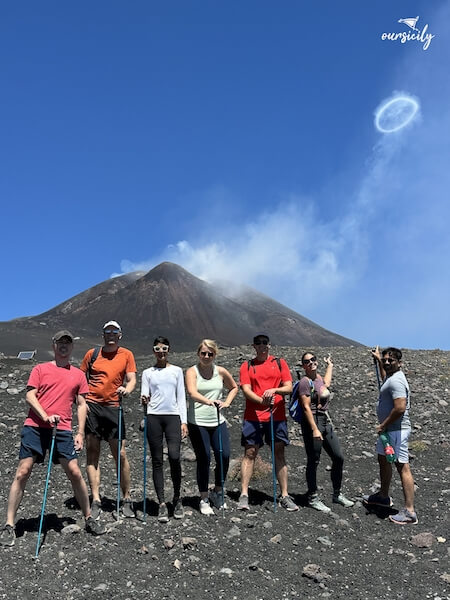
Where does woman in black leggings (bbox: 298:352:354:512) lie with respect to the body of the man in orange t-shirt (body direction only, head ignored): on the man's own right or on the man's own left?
on the man's own left

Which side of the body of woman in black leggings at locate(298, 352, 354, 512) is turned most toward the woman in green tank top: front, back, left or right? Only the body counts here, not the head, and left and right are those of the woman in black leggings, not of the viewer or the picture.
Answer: right

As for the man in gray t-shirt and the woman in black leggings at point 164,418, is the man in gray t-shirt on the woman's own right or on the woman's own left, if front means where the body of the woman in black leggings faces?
on the woman's own left

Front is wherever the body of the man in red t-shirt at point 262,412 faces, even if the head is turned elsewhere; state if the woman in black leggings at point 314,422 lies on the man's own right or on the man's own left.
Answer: on the man's own left

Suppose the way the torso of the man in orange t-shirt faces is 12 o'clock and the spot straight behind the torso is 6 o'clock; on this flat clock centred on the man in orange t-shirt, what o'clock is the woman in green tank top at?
The woman in green tank top is roughly at 9 o'clock from the man in orange t-shirt.

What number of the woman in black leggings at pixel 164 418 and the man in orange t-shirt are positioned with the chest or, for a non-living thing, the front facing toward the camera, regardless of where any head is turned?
2
